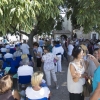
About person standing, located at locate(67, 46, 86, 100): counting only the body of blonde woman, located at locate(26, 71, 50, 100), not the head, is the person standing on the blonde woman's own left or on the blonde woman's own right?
on the blonde woman's own right

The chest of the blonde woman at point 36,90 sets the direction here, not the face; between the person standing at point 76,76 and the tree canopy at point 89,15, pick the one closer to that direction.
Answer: the tree canopy

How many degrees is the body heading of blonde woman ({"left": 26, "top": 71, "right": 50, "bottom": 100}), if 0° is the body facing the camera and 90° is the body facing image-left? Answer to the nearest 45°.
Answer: approximately 180°

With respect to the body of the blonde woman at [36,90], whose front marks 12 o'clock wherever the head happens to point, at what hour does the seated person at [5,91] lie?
The seated person is roughly at 8 o'clock from the blonde woman.

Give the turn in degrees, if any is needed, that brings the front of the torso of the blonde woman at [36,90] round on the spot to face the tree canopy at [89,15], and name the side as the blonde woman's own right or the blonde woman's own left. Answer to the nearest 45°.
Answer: approximately 45° to the blonde woman's own right

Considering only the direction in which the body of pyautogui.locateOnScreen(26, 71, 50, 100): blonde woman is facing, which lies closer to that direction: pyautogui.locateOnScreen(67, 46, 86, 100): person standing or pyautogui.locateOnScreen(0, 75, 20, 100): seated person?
the person standing

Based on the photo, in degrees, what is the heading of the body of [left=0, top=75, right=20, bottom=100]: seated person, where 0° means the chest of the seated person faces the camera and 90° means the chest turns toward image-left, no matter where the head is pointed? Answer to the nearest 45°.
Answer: approximately 225°
